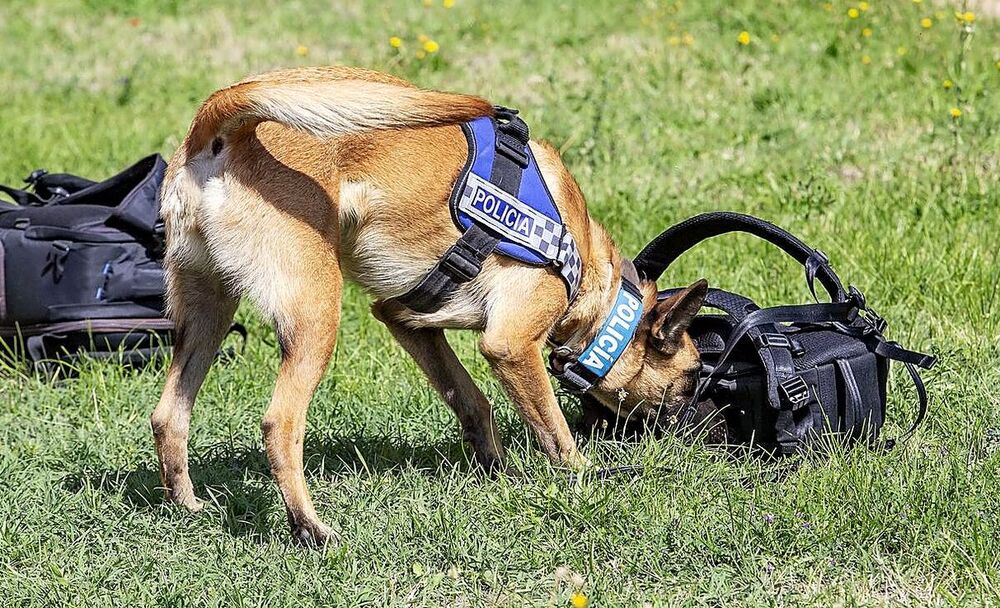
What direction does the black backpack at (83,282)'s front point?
toward the camera

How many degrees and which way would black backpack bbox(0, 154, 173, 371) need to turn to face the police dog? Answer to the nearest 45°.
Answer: approximately 45° to its left

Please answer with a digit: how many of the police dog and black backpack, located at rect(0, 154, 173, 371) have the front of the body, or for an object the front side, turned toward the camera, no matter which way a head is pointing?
1

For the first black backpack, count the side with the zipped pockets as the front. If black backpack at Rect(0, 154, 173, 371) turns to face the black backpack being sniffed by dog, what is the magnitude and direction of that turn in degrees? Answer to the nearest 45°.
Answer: approximately 45° to its left

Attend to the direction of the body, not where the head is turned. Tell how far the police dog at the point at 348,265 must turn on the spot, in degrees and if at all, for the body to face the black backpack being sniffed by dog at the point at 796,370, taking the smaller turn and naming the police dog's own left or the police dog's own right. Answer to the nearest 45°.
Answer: approximately 45° to the police dog's own right

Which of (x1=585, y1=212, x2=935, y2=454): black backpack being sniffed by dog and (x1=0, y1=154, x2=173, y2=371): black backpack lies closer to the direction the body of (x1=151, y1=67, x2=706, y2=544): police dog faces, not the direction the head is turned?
the black backpack being sniffed by dog

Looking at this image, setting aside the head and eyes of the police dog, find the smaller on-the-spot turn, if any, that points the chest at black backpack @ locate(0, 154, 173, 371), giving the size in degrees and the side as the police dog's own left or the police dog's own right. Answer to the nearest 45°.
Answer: approximately 90° to the police dog's own left

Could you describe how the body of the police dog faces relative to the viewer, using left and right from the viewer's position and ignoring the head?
facing away from the viewer and to the right of the viewer

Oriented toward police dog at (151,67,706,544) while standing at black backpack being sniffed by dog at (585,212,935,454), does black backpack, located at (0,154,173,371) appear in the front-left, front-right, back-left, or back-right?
front-right

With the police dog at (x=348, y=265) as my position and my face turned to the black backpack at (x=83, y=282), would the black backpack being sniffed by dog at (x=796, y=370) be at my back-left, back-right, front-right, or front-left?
back-right

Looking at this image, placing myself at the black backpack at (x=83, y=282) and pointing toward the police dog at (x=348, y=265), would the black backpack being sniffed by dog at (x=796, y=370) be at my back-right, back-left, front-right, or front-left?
front-left

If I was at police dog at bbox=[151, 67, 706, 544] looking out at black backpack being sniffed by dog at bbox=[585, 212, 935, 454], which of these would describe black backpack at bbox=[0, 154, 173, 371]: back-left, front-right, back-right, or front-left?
back-left

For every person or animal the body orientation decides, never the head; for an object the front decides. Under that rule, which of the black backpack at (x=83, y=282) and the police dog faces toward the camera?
the black backpack

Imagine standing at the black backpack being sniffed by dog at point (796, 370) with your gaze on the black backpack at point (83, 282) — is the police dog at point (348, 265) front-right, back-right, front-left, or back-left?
front-left
